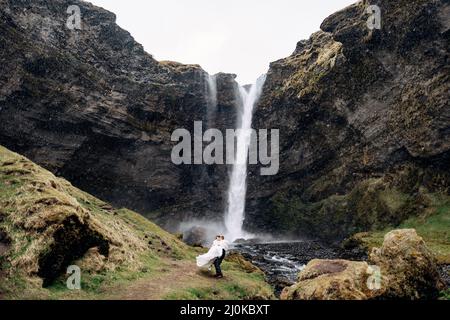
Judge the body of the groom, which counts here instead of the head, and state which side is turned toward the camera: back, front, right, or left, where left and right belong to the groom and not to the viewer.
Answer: left

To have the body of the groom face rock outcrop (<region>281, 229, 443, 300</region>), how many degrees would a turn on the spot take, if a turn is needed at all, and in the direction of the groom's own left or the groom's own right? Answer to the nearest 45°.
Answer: approximately 180°

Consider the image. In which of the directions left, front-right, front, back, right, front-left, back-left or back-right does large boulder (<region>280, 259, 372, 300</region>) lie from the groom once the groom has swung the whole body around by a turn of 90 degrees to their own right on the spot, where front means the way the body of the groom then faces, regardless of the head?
back-right
